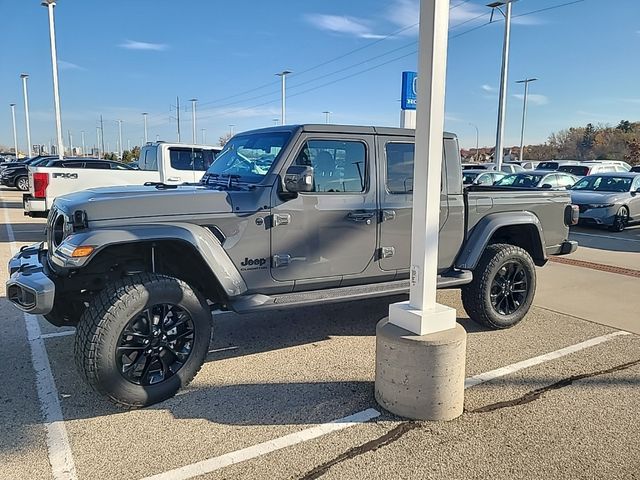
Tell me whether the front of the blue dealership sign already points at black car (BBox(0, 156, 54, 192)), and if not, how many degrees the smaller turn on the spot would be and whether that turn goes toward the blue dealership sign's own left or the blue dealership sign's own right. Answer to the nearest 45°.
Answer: approximately 135° to the blue dealership sign's own right

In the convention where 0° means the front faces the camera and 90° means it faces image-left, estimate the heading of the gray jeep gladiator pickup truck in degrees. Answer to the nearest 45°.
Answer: approximately 45°

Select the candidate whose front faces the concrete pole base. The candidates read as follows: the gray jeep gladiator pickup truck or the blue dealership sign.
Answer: the blue dealership sign

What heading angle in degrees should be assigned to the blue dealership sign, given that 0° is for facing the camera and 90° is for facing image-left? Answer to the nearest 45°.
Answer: approximately 0°

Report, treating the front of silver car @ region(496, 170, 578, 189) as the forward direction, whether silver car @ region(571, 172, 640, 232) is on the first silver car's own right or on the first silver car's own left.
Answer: on the first silver car's own left

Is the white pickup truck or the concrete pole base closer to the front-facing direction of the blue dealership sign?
the concrete pole base

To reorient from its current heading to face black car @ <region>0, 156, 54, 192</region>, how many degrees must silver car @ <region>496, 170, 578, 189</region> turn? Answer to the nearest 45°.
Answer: approximately 45° to its right

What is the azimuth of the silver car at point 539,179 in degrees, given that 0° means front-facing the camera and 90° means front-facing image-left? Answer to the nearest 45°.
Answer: approximately 45°

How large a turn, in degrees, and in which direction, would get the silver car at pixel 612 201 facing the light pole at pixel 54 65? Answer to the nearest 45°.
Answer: approximately 45° to its right
